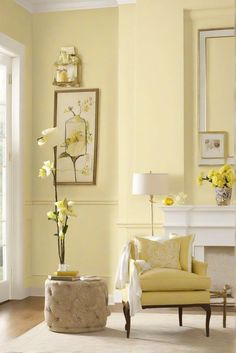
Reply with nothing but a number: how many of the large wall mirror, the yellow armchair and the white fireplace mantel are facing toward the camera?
3

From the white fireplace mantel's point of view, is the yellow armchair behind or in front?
in front

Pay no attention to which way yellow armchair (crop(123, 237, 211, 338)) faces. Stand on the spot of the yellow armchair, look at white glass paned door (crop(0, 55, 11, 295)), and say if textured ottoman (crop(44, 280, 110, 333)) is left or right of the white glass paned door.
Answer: left

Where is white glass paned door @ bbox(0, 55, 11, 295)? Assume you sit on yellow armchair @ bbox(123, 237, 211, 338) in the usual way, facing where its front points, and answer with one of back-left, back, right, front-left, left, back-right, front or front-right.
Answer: back-right

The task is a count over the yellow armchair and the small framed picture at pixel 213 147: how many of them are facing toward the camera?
2

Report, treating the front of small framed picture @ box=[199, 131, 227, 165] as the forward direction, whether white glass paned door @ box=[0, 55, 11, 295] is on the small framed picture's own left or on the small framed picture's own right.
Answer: on the small framed picture's own right

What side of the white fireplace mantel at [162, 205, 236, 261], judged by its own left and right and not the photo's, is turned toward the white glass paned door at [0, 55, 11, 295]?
right

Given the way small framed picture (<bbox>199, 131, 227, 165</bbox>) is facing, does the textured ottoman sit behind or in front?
in front
